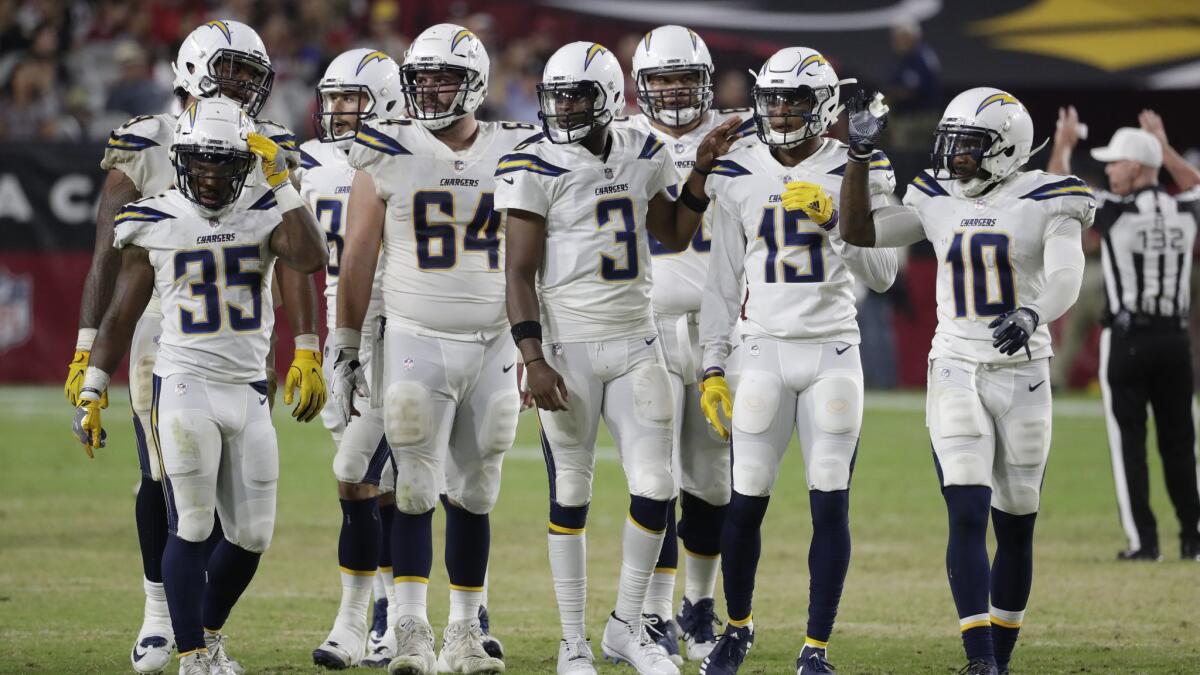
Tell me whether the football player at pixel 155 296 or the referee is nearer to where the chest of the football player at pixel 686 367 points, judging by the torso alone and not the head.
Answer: the football player

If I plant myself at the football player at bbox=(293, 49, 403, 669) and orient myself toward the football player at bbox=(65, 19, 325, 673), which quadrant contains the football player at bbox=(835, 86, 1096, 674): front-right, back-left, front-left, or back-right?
back-left

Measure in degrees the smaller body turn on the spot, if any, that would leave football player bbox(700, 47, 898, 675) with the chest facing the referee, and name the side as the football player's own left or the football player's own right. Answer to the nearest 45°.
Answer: approximately 135° to the football player's own left

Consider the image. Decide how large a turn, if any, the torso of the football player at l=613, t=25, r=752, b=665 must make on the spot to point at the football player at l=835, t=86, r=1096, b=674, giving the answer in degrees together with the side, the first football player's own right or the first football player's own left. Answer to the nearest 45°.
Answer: approximately 45° to the first football player's own left

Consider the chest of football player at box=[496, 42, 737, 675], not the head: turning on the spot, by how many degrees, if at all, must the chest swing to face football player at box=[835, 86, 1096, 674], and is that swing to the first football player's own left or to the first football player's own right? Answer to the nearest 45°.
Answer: approximately 90° to the first football player's own left

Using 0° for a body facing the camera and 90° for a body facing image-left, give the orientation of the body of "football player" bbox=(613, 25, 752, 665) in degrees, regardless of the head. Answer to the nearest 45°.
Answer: approximately 0°

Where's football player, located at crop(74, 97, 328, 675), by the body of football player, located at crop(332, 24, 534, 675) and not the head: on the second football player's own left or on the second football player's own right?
on the second football player's own right

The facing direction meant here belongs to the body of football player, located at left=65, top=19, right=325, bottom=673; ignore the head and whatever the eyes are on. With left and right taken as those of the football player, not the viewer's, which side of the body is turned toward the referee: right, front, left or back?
left
